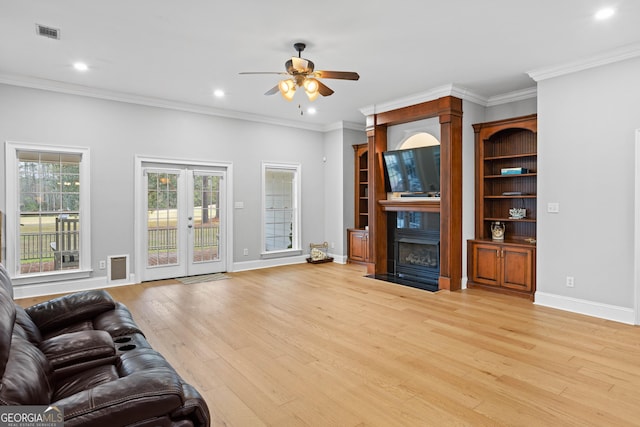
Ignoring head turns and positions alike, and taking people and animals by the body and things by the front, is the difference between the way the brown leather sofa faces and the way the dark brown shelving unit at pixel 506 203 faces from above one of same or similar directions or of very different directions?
very different directions

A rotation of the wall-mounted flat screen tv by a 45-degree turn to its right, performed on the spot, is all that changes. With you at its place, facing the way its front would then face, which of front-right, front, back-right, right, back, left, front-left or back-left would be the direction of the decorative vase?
back

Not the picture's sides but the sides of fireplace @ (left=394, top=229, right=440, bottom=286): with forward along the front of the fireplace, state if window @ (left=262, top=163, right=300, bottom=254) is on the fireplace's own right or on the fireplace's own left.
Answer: on the fireplace's own right

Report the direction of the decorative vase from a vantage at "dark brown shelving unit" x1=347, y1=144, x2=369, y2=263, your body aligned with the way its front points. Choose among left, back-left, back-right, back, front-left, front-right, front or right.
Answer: left

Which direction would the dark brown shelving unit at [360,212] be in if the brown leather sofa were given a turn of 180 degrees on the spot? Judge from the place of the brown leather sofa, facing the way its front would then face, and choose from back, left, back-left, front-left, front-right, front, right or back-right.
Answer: back-right

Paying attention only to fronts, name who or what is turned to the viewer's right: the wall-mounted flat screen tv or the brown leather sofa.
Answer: the brown leather sofa

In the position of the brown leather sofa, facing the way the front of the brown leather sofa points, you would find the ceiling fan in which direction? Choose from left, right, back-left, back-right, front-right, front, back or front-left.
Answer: front-left

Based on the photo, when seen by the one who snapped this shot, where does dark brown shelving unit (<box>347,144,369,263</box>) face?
facing the viewer and to the left of the viewer

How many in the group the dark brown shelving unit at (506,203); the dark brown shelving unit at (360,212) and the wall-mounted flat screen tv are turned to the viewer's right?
0

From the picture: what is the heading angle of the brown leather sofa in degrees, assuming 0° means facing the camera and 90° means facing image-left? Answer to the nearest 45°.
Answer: approximately 270°
